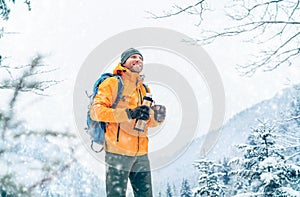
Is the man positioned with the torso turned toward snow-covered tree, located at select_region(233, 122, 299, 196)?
no

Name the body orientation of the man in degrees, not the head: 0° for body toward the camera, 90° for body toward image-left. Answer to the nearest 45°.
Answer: approximately 315°

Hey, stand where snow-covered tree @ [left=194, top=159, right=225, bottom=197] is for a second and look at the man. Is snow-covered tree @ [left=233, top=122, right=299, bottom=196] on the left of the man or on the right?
left

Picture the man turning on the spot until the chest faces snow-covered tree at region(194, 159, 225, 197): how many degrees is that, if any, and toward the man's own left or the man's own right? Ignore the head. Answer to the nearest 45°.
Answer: approximately 135° to the man's own left
